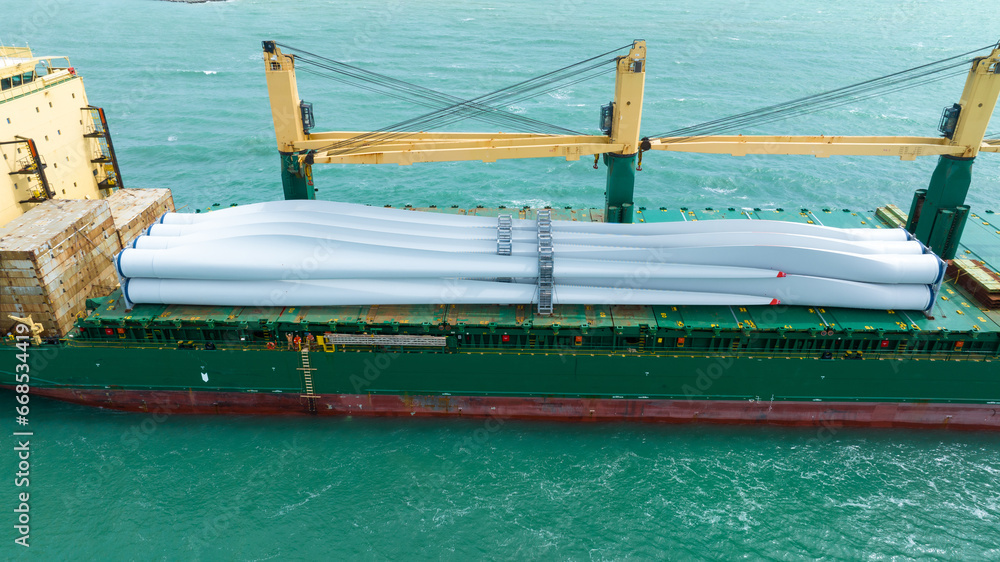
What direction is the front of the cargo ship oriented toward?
to the viewer's right
